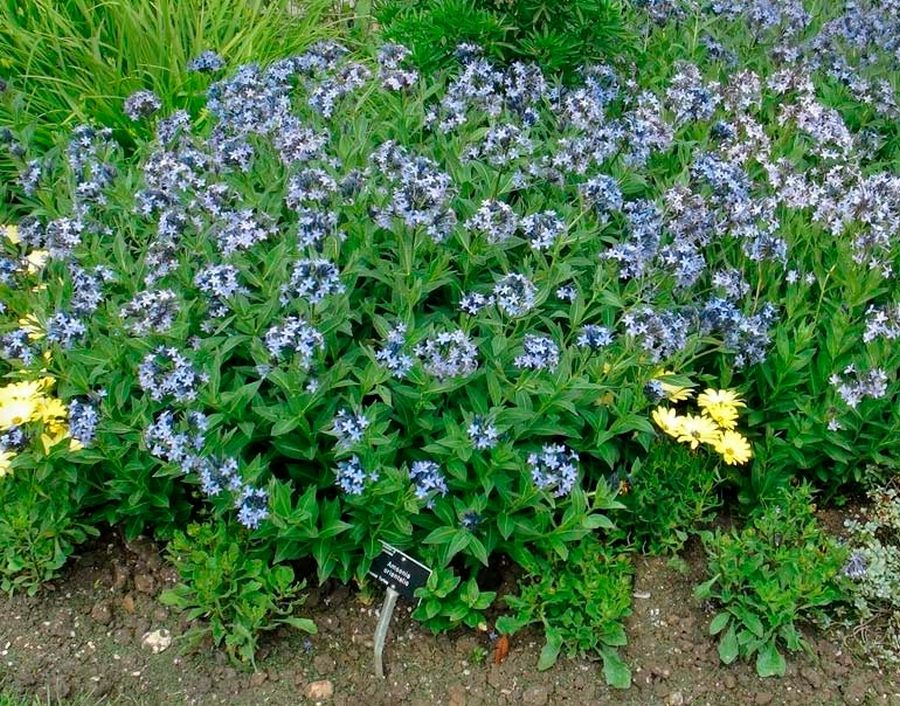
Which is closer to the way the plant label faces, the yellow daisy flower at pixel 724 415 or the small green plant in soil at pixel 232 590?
the small green plant in soil

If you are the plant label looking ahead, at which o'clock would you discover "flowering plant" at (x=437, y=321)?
The flowering plant is roughly at 6 o'clock from the plant label.

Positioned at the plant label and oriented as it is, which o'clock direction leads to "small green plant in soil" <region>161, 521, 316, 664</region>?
The small green plant in soil is roughly at 3 o'clock from the plant label.

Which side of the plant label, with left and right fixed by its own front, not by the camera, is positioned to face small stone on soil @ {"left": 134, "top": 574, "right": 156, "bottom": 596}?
right

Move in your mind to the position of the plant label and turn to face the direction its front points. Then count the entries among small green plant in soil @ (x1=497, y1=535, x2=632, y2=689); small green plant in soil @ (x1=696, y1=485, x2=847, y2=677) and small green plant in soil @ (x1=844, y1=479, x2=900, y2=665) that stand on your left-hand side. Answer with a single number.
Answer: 3

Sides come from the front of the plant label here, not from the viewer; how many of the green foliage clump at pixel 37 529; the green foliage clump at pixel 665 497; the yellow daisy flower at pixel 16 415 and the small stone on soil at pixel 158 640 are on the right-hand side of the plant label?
3

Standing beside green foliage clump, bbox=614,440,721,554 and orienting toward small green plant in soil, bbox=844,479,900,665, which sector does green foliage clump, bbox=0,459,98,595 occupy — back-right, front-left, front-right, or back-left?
back-right

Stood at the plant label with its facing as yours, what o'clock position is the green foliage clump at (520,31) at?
The green foliage clump is roughly at 6 o'clock from the plant label.

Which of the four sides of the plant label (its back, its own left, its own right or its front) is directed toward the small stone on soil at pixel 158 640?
right

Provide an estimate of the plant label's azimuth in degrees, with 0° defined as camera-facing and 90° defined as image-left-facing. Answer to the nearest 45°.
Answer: approximately 0°

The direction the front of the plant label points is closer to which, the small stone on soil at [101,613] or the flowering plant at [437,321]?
the small stone on soil
